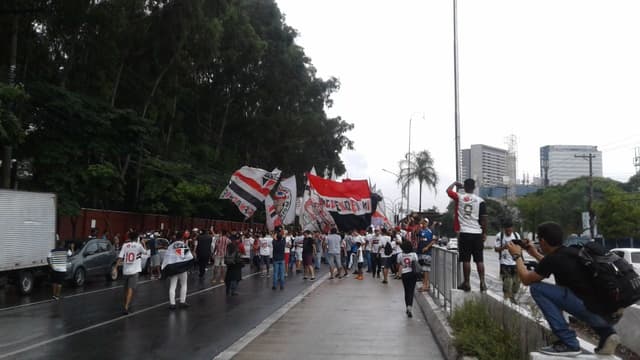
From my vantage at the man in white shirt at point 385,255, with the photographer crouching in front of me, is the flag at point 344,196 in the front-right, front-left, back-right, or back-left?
back-right

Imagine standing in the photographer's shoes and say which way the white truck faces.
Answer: facing the viewer and to the left of the viewer

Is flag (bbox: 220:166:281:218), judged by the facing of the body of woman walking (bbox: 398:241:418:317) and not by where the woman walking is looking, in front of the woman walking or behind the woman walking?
in front

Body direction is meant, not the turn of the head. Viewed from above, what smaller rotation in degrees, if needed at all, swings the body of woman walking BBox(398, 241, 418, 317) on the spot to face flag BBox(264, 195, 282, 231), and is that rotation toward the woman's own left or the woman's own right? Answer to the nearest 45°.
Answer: approximately 45° to the woman's own left

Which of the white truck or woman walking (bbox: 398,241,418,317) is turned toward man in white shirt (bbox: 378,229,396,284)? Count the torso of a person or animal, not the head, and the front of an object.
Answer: the woman walking

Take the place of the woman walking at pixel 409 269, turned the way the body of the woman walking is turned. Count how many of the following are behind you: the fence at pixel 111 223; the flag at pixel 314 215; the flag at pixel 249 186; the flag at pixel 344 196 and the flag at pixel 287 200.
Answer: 0

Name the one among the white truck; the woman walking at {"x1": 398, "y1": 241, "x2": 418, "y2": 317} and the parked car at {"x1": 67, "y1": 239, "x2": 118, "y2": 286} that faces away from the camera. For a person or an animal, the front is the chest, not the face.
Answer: the woman walking

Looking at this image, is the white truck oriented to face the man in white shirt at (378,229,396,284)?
no

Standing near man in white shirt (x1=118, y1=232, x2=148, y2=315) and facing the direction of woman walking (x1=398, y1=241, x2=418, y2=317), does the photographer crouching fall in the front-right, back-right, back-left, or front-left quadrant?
front-right

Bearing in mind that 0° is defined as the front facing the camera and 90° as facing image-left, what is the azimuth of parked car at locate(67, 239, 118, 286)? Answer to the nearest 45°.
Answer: approximately 45°

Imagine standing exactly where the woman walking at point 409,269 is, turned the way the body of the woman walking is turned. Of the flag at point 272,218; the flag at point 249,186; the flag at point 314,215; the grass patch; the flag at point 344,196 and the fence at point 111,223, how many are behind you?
1

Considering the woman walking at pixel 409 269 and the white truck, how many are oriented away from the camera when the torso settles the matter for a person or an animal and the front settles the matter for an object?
1

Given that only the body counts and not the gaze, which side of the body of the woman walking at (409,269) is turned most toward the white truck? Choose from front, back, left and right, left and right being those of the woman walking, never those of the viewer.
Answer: left

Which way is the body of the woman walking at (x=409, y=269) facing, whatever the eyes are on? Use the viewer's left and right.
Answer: facing away from the viewer

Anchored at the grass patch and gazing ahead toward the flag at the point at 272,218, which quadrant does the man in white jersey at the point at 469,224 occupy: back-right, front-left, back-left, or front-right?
front-right

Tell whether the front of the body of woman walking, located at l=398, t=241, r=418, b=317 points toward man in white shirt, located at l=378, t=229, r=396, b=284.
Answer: yes

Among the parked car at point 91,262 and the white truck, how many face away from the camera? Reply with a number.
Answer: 0

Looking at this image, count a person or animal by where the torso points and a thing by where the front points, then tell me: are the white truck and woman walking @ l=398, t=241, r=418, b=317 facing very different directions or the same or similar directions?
very different directions

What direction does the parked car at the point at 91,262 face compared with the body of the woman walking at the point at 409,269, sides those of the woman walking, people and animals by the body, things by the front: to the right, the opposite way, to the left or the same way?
the opposite way
